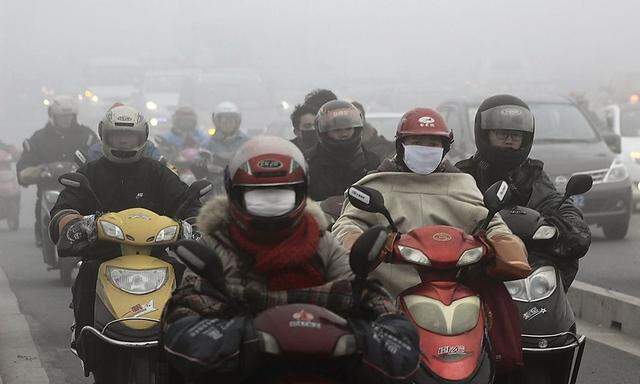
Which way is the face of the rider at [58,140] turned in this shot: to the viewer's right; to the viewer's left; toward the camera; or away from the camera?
toward the camera

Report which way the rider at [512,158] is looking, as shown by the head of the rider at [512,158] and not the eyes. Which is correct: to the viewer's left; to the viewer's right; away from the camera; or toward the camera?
toward the camera

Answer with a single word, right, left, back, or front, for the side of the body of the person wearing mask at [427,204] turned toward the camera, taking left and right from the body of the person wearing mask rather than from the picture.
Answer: front

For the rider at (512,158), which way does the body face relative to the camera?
toward the camera

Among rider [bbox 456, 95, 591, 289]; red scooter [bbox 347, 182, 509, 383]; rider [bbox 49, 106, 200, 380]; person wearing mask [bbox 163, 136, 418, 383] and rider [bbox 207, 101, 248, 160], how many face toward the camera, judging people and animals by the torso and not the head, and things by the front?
5

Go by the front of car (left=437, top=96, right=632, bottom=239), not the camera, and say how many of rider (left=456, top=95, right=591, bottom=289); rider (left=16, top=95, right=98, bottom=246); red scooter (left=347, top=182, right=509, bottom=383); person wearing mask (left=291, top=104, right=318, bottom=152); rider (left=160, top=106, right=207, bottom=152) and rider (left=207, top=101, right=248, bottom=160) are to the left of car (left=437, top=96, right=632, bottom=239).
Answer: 0

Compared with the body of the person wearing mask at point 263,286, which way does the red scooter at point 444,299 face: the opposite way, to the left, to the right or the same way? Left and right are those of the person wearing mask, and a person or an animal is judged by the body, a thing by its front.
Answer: the same way

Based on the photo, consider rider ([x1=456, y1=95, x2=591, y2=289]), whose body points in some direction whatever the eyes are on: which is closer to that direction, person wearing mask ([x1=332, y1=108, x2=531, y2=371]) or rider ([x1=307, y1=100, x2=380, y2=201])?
the person wearing mask

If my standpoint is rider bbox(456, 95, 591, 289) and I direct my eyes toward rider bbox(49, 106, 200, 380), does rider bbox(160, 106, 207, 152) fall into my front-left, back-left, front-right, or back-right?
front-right

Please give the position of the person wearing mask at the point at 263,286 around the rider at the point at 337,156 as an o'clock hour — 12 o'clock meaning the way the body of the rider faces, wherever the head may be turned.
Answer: The person wearing mask is roughly at 12 o'clock from the rider.

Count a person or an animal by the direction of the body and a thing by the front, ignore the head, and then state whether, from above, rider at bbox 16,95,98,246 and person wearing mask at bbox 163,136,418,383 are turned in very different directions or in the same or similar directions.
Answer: same or similar directions

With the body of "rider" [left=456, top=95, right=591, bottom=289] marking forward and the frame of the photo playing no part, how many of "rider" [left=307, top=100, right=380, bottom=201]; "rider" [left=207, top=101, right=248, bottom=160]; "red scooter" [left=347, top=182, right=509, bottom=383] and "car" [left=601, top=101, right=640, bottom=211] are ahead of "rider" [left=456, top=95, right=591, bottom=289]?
1

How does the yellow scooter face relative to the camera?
toward the camera

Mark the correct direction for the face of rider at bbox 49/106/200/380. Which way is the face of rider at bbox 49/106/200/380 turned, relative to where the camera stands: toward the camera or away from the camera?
toward the camera

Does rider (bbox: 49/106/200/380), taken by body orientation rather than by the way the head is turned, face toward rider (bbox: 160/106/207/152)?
no

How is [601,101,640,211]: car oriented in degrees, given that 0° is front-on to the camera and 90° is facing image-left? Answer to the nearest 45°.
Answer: approximately 315°
